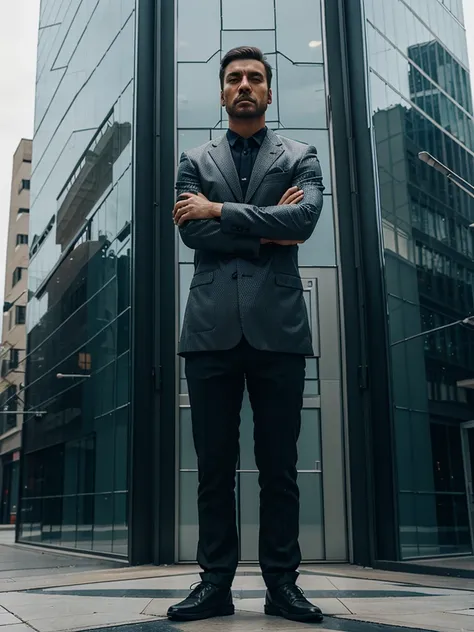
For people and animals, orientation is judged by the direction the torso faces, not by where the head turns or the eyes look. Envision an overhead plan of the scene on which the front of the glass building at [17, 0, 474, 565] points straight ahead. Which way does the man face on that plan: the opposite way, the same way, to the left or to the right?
the same way

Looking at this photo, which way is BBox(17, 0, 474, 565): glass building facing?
toward the camera

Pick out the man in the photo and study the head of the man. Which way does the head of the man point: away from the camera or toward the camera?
toward the camera

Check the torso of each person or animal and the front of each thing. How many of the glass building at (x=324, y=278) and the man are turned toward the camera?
2

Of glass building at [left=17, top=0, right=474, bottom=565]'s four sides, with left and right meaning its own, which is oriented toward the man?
front

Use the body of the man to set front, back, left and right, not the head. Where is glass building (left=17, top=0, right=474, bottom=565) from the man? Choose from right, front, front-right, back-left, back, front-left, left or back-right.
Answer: back

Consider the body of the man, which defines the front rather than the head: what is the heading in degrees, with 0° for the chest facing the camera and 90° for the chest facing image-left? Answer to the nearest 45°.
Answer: approximately 0°
